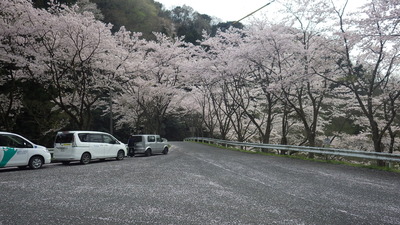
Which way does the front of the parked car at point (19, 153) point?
to the viewer's right

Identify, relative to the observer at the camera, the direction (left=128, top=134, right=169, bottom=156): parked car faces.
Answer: facing away from the viewer and to the right of the viewer

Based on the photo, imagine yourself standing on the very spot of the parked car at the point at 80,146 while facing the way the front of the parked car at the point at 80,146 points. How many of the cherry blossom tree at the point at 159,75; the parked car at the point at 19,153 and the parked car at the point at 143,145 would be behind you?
1

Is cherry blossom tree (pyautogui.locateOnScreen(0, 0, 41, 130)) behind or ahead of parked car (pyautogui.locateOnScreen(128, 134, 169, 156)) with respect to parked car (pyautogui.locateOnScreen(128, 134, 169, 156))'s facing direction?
behind

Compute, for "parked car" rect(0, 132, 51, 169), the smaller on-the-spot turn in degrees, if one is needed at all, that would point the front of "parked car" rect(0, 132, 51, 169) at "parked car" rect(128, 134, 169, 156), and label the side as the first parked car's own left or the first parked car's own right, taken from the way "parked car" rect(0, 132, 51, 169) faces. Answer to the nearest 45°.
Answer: approximately 45° to the first parked car's own left

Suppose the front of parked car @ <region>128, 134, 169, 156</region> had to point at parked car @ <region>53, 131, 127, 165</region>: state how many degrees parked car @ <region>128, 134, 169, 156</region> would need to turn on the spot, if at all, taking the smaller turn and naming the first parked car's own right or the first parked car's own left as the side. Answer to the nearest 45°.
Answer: approximately 180°

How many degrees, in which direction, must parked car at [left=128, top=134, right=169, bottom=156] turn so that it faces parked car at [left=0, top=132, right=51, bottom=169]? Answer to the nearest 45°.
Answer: approximately 180°

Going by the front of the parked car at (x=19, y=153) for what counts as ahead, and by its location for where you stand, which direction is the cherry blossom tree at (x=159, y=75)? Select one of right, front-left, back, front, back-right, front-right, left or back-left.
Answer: front-left

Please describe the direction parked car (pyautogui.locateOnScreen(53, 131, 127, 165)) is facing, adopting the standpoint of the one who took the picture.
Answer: facing away from the viewer and to the right of the viewer

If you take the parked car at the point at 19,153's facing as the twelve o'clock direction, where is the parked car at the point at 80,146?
the parked car at the point at 80,146 is roughly at 11 o'clock from the parked car at the point at 19,153.
